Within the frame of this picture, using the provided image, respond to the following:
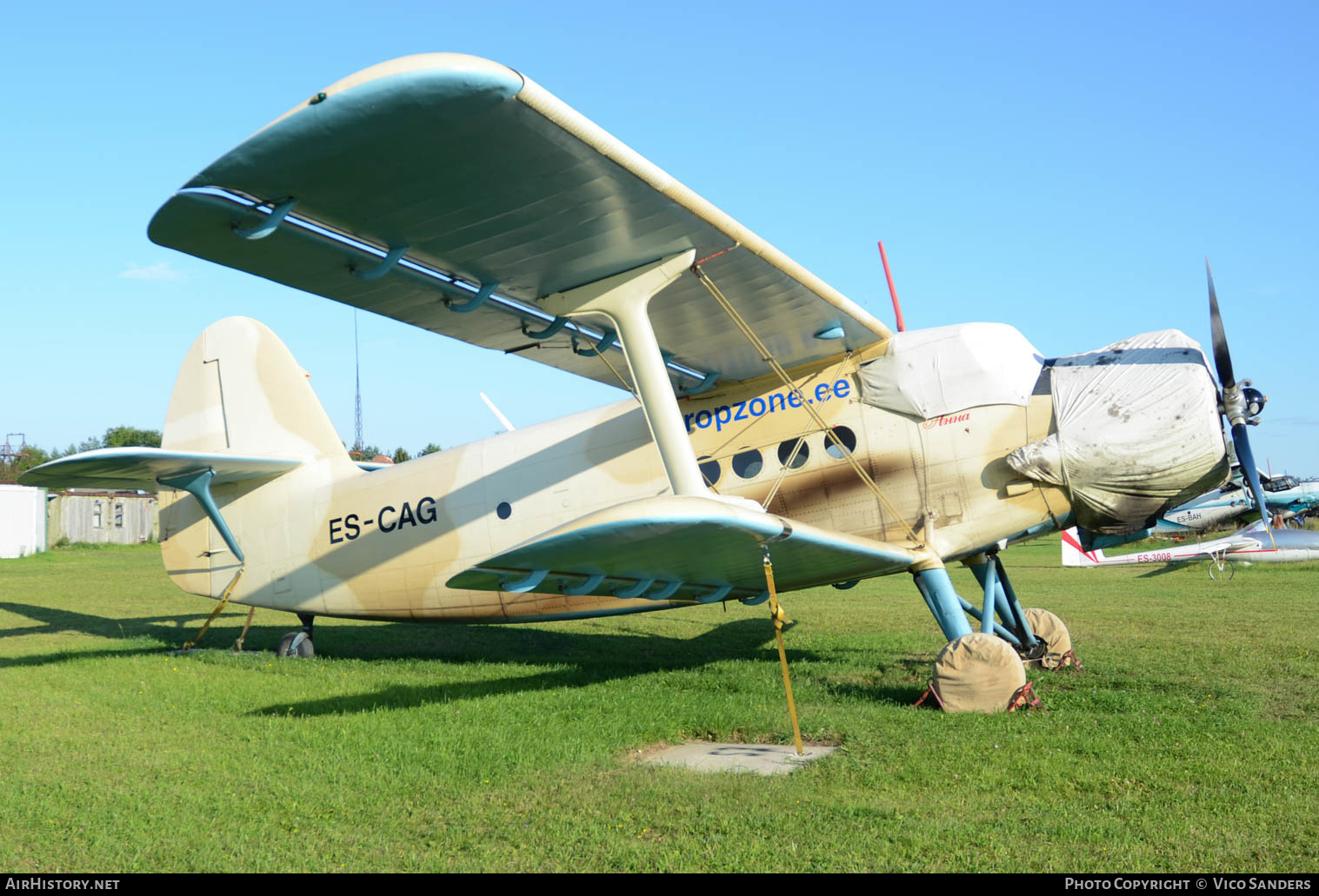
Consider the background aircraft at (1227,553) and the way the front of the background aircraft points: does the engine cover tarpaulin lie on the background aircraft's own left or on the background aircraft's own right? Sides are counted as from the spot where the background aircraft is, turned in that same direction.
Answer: on the background aircraft's own right

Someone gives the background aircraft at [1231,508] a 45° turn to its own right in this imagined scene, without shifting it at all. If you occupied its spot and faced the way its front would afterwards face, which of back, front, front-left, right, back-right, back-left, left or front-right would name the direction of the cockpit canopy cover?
front-right

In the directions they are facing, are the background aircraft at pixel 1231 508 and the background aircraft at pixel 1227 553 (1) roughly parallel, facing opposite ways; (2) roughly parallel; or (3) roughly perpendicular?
roughly parallel

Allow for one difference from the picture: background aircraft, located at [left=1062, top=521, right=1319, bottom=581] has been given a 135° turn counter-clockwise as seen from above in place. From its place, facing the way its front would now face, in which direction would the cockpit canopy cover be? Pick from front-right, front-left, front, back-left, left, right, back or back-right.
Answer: back-left

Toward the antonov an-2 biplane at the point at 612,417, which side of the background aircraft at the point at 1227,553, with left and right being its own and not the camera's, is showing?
right

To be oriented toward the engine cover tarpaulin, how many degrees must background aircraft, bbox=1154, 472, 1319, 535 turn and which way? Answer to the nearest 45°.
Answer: approximately 90° to its right

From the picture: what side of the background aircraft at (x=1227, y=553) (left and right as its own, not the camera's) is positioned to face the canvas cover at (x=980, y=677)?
right

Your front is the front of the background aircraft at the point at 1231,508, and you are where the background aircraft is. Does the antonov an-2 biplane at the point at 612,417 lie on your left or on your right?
on your right

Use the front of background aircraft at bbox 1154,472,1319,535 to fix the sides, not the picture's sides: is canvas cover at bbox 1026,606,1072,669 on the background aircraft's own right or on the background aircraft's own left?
on the background aircraft's own right

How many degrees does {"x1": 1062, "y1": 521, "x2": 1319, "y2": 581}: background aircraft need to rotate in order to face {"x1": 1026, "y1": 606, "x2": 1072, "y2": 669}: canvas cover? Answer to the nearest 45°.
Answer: approximately 90° to its right

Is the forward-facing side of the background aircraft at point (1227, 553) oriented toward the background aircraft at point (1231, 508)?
no

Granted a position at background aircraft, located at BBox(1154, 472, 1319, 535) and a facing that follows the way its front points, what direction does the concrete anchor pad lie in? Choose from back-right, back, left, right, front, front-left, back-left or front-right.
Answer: right

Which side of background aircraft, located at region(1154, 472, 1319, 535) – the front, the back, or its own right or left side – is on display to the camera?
right

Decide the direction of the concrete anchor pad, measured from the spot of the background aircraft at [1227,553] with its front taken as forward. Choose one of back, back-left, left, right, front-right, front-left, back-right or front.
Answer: right

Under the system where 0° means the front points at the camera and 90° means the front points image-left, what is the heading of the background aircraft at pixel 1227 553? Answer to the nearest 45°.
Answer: approximately 270°

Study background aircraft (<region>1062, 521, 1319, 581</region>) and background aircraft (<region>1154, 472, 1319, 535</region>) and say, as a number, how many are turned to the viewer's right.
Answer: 2
